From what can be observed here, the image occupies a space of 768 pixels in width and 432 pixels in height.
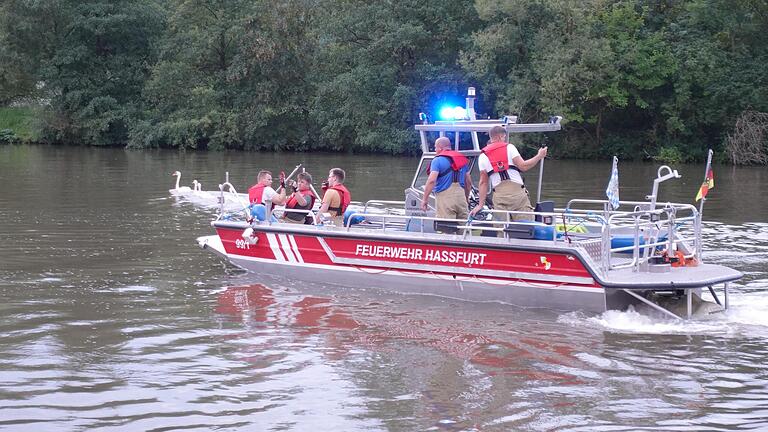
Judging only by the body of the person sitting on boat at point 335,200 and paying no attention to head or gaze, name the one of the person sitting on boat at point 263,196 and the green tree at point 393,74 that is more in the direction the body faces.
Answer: the person sitting on boat

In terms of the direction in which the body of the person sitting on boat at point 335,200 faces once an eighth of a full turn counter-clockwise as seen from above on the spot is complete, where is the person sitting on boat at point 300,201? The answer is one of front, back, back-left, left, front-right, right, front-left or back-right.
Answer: right

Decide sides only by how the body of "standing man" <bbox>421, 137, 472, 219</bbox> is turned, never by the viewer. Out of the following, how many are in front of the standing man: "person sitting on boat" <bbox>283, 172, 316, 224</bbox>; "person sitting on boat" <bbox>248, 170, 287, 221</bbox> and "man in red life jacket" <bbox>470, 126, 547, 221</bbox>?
2

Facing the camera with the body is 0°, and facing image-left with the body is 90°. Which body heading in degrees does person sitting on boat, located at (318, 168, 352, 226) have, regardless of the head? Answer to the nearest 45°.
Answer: approximately 90°

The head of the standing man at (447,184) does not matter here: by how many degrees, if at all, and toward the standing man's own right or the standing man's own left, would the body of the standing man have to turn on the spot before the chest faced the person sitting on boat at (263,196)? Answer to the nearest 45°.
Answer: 0° — they already face them

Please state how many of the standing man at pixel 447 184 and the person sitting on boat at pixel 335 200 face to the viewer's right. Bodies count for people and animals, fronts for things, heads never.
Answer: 0

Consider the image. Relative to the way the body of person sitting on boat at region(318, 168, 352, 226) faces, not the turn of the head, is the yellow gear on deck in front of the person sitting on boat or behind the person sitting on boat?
behind

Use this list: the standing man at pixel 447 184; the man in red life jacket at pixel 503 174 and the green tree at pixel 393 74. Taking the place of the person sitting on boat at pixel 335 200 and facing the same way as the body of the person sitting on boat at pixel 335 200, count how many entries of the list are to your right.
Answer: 1

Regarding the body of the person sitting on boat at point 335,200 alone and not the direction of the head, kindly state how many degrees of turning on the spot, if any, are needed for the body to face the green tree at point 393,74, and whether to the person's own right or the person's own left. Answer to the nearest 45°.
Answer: approximately 90° to the person's own right

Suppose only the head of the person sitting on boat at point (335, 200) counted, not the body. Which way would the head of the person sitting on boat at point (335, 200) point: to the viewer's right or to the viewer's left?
to the viewer's left
